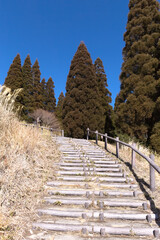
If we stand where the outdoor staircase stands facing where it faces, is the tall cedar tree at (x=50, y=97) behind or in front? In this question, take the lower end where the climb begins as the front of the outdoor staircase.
behind

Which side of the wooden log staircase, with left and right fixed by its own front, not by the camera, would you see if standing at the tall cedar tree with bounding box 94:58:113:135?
back

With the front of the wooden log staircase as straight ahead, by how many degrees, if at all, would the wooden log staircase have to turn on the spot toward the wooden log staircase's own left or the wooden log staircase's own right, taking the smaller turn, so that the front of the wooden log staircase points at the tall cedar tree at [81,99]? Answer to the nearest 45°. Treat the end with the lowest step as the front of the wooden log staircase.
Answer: approximately 180°

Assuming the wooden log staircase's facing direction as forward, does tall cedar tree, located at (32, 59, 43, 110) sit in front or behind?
behind

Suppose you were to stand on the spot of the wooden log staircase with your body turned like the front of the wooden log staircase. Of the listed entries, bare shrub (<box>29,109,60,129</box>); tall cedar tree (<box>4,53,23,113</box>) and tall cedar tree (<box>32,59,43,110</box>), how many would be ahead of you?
0

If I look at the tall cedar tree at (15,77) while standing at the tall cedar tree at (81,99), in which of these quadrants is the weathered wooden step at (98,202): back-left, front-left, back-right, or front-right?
back-left

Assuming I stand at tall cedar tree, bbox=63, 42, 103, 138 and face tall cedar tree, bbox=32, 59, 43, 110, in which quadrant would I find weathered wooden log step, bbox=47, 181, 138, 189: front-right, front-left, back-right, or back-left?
back-left

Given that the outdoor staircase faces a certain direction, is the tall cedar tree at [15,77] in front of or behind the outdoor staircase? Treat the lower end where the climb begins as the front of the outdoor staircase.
behind

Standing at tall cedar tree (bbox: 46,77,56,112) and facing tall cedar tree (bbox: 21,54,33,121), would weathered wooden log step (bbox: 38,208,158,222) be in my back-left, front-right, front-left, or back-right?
front-left

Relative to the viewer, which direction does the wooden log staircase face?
toward the camera
